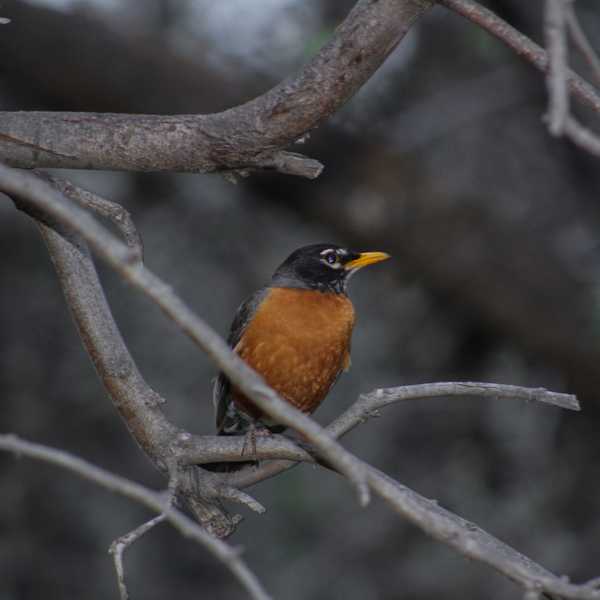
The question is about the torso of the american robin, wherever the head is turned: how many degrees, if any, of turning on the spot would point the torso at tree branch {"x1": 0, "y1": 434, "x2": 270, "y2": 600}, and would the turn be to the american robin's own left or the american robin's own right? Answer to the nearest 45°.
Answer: approximately 45° to the american robin's own right

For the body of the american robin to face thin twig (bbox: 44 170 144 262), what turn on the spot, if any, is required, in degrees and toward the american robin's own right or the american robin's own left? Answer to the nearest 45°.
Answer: approximately 90° to the american robin's own right

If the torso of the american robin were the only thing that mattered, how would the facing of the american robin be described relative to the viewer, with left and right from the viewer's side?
facing the viewer and to the right of the viewer
